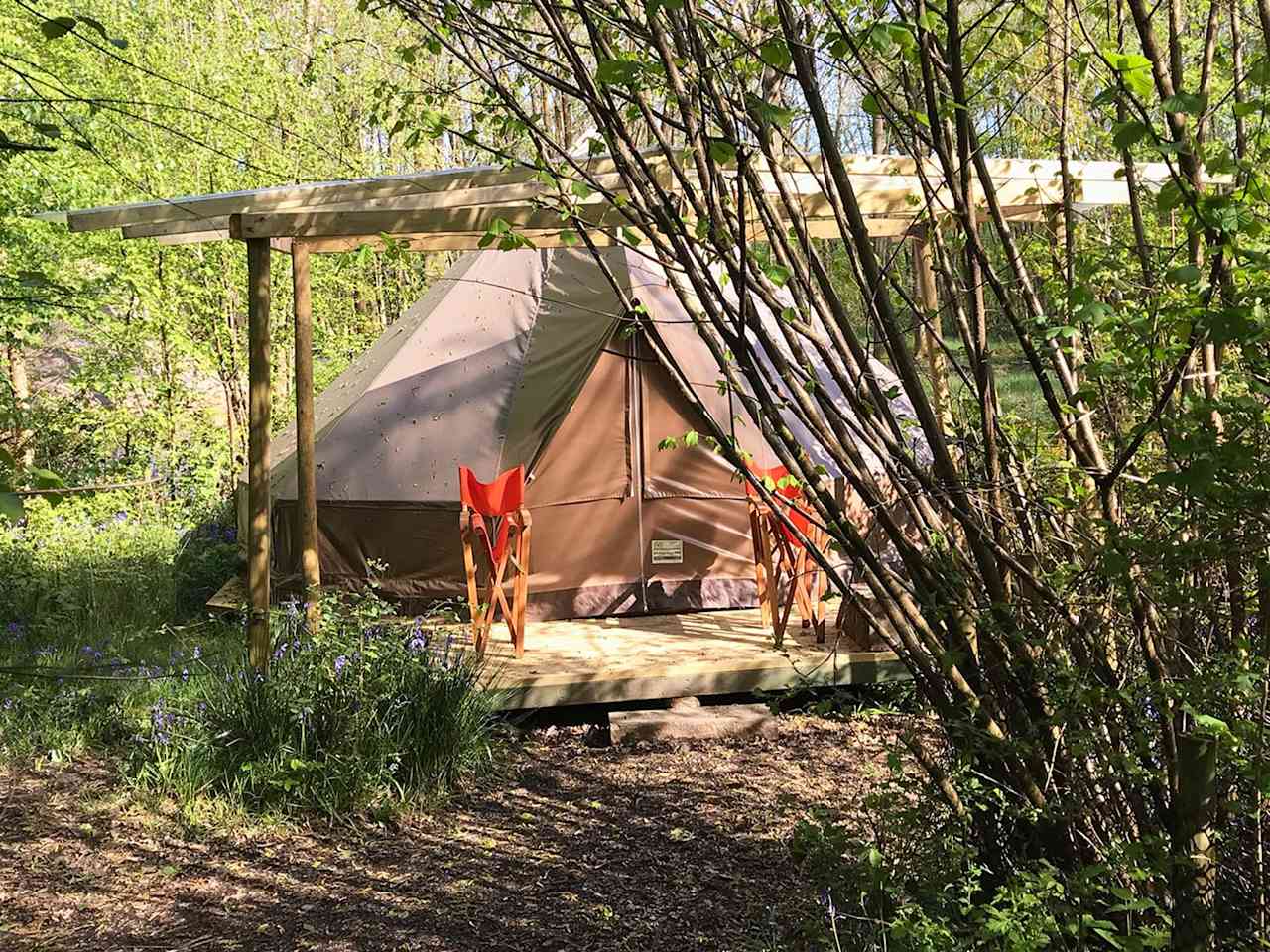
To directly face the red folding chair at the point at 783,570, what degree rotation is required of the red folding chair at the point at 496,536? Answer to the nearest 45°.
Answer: approximately 90° to its left

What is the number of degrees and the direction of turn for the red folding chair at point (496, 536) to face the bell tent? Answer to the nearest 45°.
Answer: approximately 180°

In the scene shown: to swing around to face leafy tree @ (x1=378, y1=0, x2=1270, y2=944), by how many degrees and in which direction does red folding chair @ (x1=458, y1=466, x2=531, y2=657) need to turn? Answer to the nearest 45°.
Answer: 0° — it already faces it

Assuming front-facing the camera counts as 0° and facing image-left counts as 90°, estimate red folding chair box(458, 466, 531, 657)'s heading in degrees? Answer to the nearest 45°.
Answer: approximately 0°

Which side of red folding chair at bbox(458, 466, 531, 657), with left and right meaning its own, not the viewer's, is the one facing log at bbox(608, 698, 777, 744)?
left

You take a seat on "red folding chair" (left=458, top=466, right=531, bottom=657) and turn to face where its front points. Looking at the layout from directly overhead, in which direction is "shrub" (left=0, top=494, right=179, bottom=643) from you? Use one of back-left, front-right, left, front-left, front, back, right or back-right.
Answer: back-right

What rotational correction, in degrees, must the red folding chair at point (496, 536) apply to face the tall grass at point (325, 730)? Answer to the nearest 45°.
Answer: approximately 45° to its right

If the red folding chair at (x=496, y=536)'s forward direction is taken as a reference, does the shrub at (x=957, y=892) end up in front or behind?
in front
